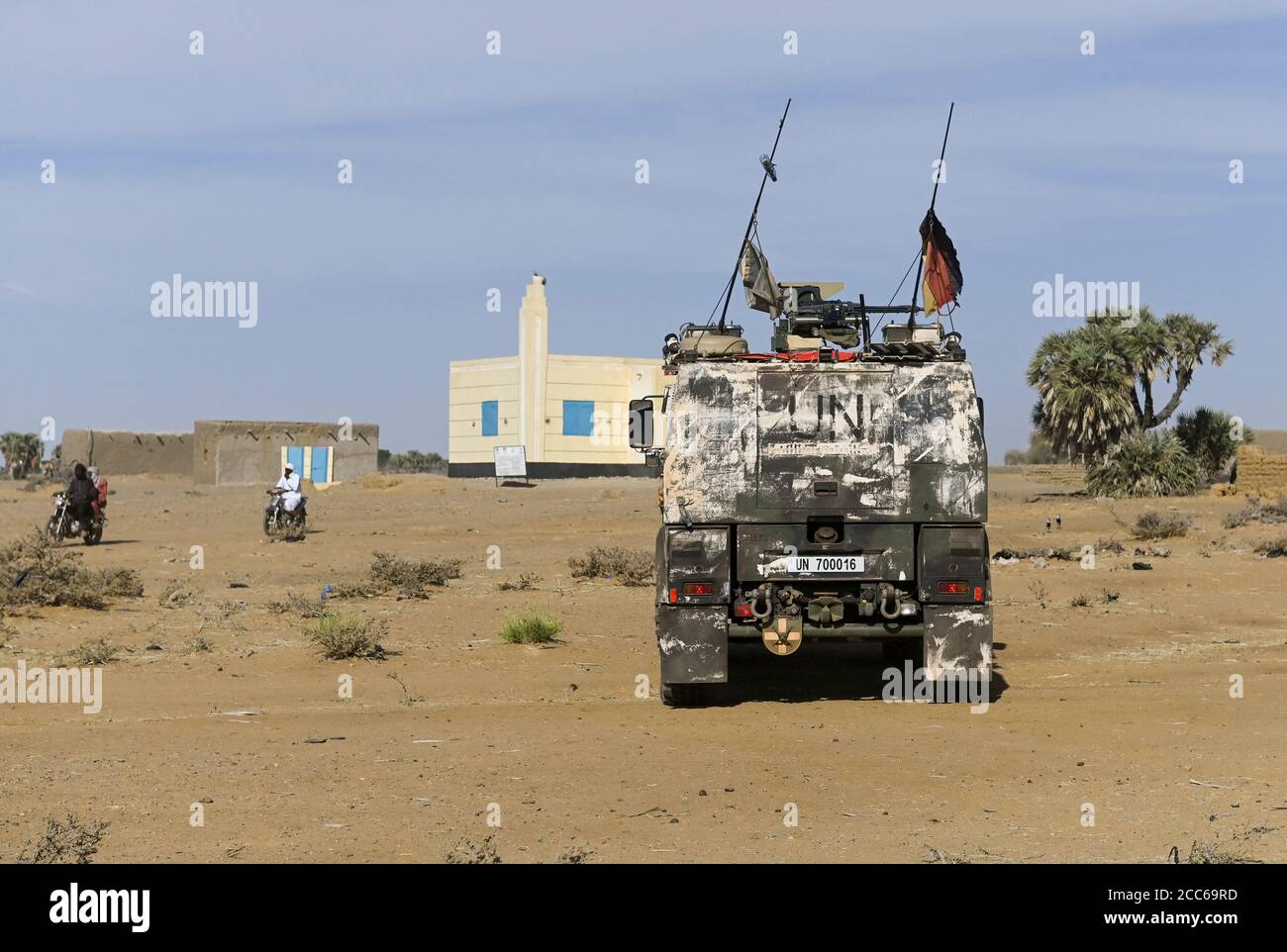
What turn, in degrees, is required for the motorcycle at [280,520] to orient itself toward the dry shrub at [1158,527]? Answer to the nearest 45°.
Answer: approximately 135° to its left

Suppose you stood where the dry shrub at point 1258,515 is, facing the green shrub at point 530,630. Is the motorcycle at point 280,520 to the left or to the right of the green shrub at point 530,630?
right

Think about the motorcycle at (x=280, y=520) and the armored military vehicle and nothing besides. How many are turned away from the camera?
1

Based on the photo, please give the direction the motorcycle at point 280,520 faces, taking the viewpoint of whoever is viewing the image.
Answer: facing the viewer and to the left of the viewer

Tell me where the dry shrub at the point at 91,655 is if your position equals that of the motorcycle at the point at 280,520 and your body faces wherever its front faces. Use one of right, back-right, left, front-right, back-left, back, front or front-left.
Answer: front-left

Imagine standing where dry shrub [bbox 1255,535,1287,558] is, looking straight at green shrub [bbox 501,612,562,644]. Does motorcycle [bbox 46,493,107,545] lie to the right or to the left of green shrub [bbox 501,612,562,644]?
right

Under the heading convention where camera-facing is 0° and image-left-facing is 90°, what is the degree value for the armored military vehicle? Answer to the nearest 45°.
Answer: approximately 180°

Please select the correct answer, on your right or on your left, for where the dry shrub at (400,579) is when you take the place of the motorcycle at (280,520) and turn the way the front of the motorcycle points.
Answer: on your left

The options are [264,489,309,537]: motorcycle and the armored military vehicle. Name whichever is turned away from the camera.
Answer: the armored military vehicle

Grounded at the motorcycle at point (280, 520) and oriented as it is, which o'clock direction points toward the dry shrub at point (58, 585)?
The dry shrub is roughly at 11 o'clock from the motorcycle.

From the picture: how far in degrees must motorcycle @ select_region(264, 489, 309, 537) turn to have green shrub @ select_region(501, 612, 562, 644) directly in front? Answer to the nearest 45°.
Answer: approximately 45° to its left

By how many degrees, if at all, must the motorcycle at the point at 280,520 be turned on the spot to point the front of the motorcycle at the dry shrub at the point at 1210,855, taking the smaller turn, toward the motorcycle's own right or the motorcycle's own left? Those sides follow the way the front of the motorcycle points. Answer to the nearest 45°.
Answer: approximately 45° to the motorcycle's own left

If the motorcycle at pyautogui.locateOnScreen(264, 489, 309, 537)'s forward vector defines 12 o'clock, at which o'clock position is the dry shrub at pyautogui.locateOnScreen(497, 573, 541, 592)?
The dry shrub is roughly at 10 o'clock from the motorcycle.
